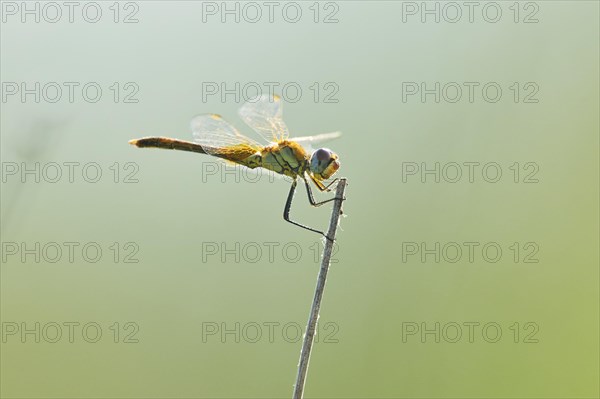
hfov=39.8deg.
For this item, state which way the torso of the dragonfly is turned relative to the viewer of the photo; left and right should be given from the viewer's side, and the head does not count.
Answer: facing to the right of the viewer
